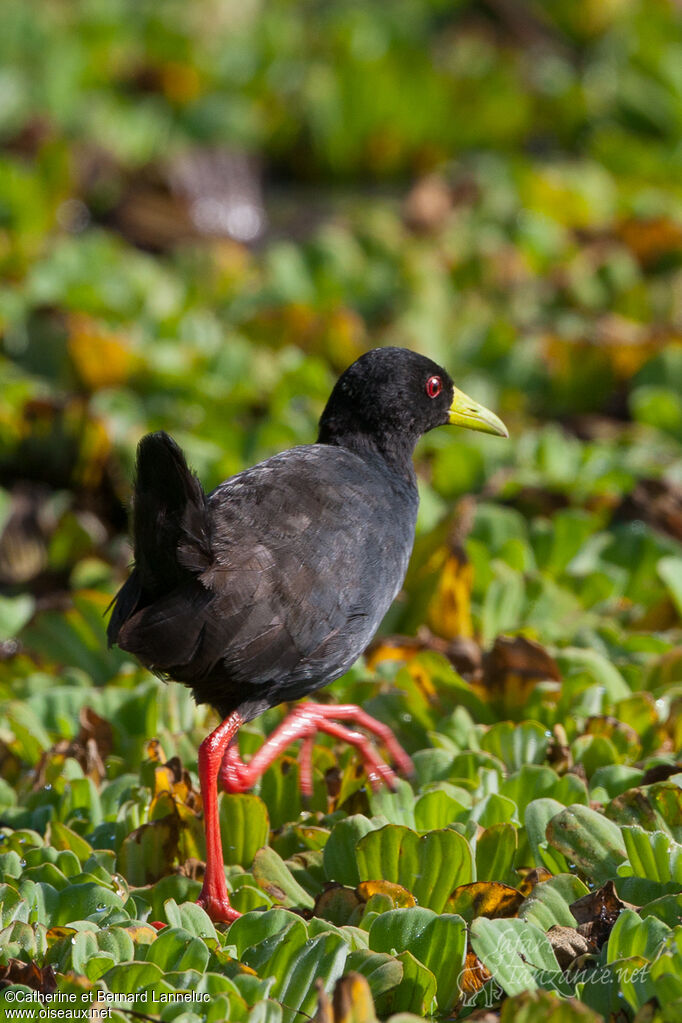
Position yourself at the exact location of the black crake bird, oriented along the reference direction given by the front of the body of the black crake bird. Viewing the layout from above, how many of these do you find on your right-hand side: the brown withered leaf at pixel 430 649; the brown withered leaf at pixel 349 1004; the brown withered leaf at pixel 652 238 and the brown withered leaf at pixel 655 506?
1

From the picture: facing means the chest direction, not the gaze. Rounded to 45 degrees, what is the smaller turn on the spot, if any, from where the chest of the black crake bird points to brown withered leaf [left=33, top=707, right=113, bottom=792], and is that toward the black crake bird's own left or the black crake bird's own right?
approximately 135° to the black crake bird's own left

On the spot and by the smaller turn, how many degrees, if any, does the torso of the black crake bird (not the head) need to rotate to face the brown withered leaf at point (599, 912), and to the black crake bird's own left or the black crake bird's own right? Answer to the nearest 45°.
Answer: approximately 45° to the black crake bird's own right

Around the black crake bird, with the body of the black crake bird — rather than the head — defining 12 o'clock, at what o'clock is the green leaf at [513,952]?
The green leaf is roughly at 2 o'clock from the black crake bird.

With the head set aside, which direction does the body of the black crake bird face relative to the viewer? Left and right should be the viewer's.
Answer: facing to the right of the viewer

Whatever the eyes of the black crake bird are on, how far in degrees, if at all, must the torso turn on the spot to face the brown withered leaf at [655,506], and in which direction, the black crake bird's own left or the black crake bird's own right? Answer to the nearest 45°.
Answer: approximately 45° to the black crake bird's own left
